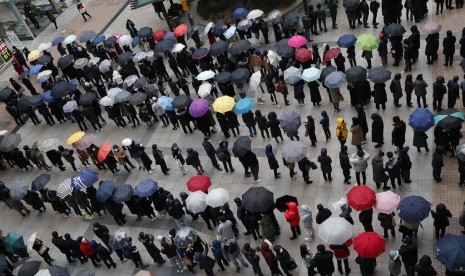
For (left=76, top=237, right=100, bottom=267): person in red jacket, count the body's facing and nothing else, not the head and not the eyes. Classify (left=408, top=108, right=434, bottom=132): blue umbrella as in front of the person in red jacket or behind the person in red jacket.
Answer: behind

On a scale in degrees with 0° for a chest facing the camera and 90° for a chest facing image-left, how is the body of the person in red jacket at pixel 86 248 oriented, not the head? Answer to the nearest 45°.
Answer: approximately 90°

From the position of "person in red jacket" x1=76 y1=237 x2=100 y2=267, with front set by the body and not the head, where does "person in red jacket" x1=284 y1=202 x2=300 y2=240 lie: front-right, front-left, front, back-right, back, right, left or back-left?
back-left

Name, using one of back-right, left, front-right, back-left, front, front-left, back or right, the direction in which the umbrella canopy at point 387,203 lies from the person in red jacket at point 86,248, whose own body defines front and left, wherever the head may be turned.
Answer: back-left

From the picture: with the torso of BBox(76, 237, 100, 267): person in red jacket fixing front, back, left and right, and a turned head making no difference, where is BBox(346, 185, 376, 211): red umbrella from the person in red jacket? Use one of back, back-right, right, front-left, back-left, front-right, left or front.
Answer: back-left

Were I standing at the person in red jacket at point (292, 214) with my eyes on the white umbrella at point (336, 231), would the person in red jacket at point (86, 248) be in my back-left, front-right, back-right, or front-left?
back-right

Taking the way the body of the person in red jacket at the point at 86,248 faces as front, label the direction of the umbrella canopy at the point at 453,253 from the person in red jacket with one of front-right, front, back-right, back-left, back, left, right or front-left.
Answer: back-left

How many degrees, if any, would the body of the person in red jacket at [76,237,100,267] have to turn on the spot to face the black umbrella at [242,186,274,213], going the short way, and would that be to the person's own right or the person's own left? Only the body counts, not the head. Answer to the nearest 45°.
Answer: approximately 135° to the person's own left

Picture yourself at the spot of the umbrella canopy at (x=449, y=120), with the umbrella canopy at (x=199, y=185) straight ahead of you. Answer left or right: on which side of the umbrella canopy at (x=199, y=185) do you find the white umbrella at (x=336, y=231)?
left
